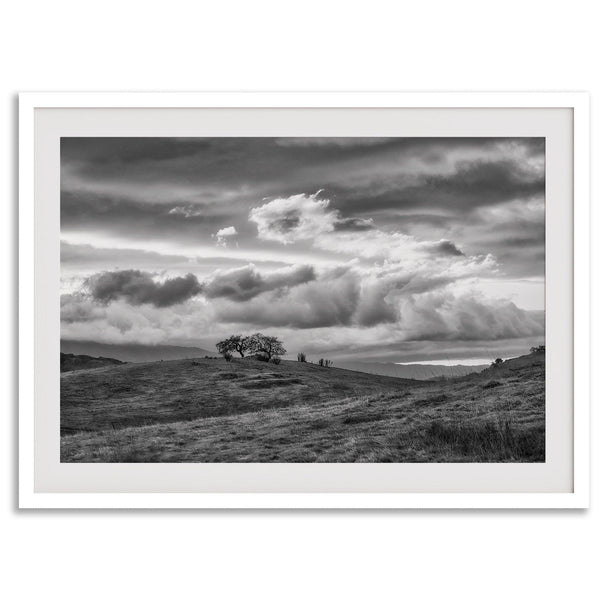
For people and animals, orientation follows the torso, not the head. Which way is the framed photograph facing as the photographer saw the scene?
facing the viewer
